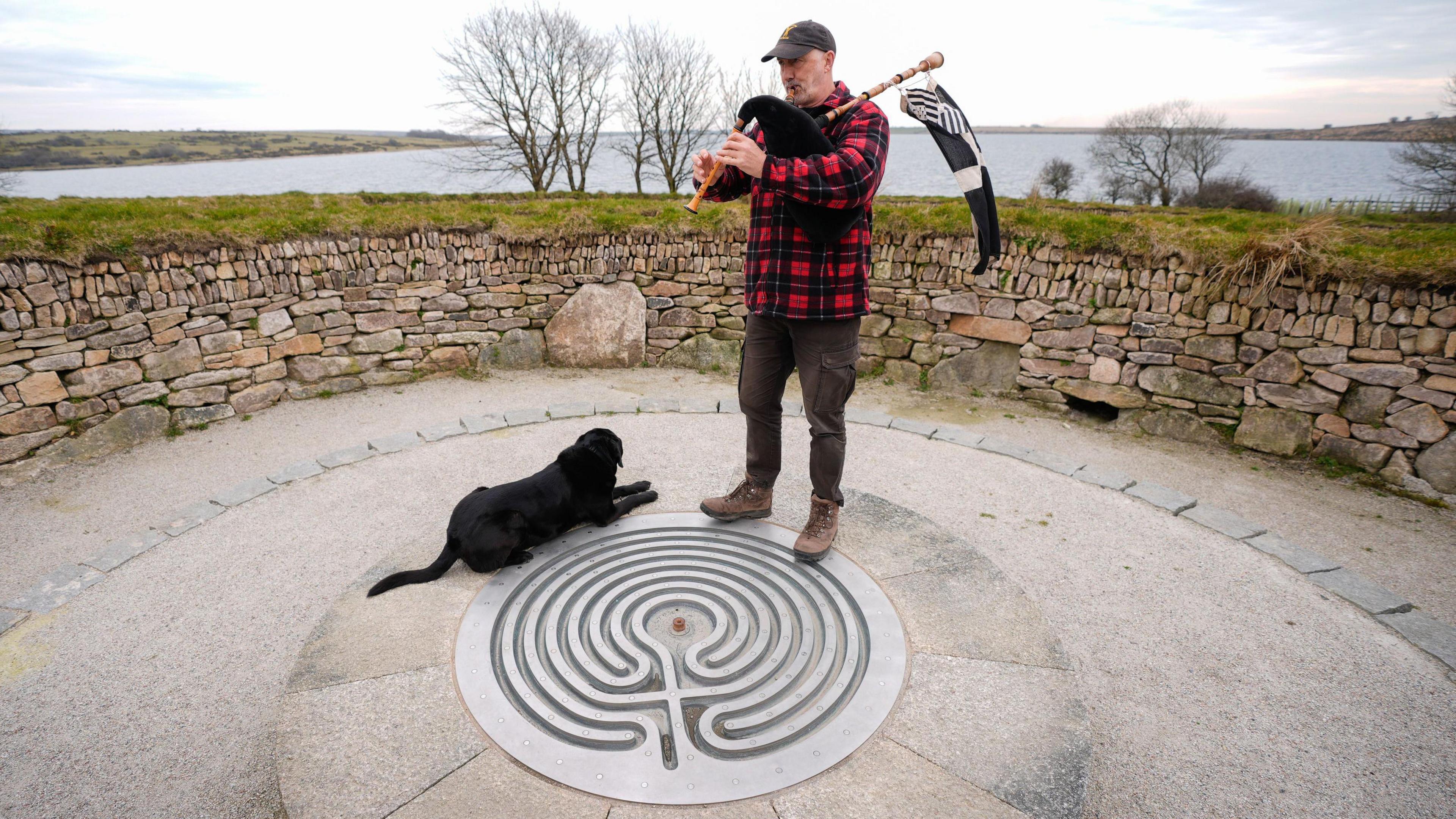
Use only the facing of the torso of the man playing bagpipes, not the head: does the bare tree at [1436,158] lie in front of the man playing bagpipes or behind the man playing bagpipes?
behind

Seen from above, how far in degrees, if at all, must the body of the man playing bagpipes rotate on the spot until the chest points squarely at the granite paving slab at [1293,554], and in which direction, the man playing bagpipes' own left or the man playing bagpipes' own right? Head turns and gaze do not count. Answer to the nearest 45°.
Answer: approximately 135° to the man playing bagpipes' own left

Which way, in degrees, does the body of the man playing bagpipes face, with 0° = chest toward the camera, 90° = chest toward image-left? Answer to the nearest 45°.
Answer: approximately 45°

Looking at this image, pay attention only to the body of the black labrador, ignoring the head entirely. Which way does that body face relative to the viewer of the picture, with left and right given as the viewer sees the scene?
facing away from the viewer and to the right of the viewer

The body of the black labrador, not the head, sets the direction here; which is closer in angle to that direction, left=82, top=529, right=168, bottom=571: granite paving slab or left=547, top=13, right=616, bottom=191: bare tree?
the bare tree

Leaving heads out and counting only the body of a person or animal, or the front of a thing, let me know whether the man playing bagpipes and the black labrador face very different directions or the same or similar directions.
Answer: very different directions
